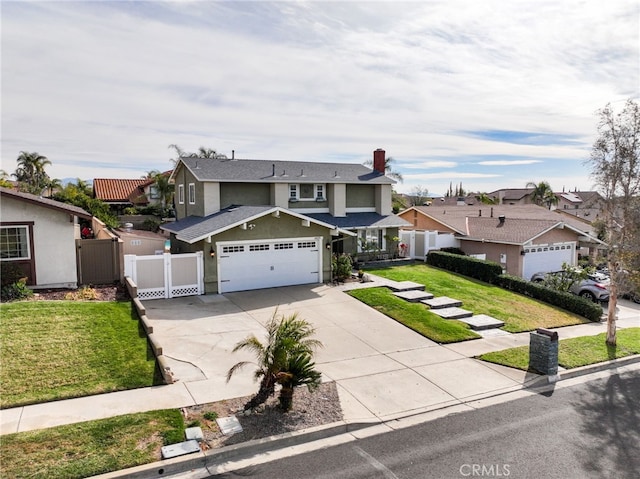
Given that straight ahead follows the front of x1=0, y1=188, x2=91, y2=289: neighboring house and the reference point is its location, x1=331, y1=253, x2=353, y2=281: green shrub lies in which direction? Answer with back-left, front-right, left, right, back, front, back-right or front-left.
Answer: left

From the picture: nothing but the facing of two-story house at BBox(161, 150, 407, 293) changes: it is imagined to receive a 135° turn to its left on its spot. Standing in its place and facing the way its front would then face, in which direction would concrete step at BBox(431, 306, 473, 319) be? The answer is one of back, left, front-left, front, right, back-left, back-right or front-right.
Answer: right

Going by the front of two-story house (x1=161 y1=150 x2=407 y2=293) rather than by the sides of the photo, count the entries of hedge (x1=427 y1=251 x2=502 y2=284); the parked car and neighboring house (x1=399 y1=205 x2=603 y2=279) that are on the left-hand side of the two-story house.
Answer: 3

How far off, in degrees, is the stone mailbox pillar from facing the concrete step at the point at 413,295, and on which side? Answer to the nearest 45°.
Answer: approximately 180°

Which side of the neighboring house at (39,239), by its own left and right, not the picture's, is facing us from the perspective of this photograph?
front

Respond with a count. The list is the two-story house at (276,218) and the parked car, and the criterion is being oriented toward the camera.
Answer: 1

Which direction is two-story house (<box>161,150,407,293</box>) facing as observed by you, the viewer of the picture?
facing the viewer

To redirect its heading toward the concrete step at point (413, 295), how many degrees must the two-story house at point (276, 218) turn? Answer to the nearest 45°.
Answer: approximately 45° to its left

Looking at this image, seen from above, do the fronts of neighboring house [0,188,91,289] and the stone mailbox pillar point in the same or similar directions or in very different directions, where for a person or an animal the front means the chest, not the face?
same or similar directions

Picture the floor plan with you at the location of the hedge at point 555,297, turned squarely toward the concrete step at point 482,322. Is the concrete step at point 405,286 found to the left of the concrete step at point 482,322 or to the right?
right

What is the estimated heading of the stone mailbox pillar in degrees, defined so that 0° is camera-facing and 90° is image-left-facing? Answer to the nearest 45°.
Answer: approximately 315°

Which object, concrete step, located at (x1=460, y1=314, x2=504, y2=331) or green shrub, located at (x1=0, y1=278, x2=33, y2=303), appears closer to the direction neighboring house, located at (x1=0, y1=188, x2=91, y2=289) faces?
the green shrub

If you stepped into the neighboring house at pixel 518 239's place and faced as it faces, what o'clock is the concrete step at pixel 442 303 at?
The concrete step is roughly at 2 o'clock from the neighboring house.

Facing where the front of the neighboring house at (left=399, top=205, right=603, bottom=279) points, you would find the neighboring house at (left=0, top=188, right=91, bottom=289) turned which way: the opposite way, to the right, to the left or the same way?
the same way

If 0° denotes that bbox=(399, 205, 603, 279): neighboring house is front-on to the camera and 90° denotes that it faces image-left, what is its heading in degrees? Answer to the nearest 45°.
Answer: approximately 315°

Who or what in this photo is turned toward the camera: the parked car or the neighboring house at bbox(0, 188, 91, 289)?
the neighboring house

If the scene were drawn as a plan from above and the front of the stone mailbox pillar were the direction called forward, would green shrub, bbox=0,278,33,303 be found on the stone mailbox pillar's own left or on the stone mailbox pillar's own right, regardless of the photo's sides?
on the stone mailbox pillar's own right
